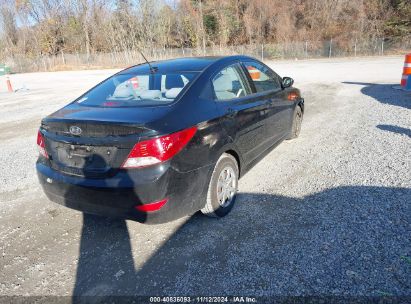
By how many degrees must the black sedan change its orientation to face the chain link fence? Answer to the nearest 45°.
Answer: approximately 45° to its left

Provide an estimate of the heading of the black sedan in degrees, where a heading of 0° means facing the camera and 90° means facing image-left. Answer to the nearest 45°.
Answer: approximately 225°
